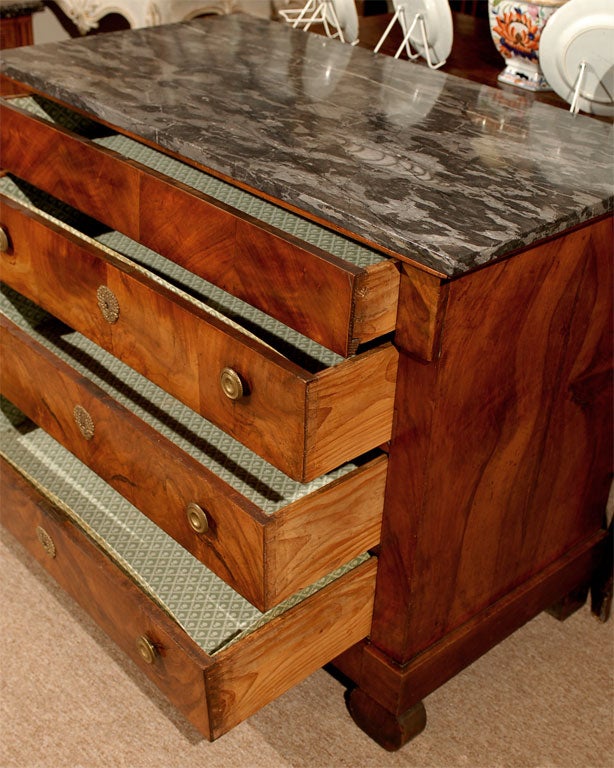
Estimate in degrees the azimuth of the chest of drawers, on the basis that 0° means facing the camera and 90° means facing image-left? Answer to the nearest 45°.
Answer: approximately 45°

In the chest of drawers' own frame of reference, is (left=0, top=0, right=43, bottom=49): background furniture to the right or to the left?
on its right

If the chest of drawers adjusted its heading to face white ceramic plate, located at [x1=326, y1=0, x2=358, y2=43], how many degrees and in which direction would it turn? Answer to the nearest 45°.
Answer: approximately 135° to its right
